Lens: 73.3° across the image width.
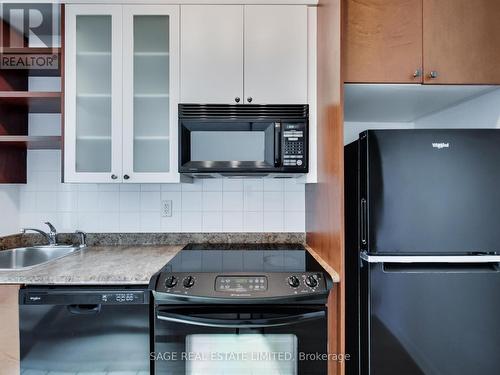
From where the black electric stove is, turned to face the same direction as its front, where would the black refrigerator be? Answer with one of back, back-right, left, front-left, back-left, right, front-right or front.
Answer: left

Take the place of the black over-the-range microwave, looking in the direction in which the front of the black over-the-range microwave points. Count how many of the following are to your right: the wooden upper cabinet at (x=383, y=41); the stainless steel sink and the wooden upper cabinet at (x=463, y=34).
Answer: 1

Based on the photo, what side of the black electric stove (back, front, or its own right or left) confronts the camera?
front

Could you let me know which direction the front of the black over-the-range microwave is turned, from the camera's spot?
facing the viewer

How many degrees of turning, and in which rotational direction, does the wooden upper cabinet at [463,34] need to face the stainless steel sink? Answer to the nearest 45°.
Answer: approximately 90° to its right

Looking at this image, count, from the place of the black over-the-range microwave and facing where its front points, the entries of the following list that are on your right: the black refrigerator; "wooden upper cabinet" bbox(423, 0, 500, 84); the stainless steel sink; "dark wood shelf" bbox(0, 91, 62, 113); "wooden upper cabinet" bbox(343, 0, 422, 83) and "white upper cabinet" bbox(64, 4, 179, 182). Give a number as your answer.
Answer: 3

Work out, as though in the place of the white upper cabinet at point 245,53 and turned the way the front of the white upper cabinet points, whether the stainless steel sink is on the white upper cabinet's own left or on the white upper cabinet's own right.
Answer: on the white upper cabinet's own right

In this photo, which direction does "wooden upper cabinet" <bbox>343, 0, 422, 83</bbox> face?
toward the camera

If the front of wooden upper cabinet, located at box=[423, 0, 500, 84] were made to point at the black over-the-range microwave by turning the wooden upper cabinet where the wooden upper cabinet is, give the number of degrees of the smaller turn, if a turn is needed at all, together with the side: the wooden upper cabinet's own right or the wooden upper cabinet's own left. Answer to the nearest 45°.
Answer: approximately 90° to the wooden upper cabinet's own right

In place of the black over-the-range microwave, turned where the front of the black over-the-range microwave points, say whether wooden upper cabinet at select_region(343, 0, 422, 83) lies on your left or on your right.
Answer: on your left

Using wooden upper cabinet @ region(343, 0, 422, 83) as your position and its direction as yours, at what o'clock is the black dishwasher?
The black dishwasher is roughly at 2 o'clock from the wooden upper cabinet.

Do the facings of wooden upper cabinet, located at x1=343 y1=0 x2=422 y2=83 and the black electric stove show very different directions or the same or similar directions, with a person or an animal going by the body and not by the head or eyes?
same or similar directions

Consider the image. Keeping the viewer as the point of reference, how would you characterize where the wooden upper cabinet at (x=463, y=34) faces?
facing the viewer

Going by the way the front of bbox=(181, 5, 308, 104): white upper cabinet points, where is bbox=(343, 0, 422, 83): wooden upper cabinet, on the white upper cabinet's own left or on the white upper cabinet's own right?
on the white upper cabinet's own left
